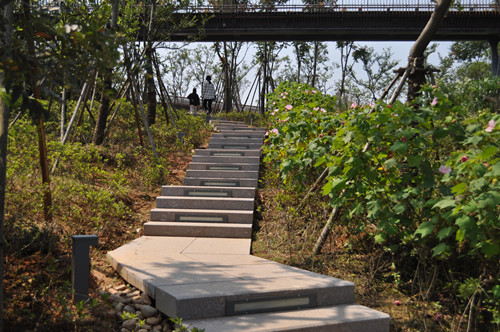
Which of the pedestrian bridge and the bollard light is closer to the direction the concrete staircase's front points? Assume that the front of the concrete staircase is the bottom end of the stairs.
the bollard light

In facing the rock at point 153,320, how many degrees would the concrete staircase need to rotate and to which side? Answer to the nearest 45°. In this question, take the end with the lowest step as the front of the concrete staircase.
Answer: approximately 45° to its right

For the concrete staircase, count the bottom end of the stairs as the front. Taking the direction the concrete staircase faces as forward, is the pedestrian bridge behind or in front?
behind

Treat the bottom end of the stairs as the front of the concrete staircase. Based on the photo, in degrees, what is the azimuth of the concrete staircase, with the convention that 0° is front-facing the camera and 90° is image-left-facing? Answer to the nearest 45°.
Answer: approximately 0°

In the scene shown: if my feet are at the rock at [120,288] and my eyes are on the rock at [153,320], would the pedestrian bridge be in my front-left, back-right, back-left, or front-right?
back-left
